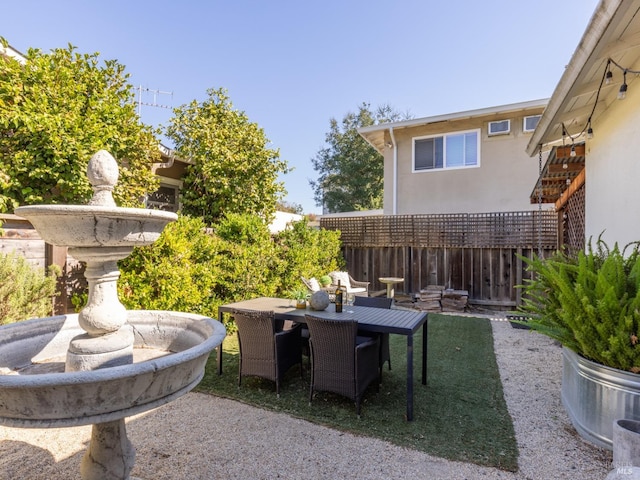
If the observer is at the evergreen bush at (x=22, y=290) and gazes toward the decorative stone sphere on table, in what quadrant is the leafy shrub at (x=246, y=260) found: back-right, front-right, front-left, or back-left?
front-left

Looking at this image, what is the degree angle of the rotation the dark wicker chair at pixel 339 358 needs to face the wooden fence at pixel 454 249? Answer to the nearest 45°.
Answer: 0° — it already faces it

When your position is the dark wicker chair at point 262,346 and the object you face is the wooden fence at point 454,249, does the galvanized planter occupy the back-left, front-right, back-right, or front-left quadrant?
front-right

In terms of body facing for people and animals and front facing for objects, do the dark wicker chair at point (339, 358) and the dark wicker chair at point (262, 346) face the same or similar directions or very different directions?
same or similar directions

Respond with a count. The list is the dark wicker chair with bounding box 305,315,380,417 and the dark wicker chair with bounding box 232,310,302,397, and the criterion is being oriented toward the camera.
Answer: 0

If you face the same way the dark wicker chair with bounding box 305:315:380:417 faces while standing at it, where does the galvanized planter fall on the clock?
The galvanized planter is roughly at 2 o'clock from the dark wicker chair.

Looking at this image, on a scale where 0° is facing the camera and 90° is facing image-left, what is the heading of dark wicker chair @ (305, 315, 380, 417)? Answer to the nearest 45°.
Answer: approximately 225°

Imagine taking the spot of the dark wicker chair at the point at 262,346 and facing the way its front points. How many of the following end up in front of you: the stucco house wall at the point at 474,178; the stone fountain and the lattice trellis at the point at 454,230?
2

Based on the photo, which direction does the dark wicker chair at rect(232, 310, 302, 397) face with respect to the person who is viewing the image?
facing away from the viewer and to the right of the viewer

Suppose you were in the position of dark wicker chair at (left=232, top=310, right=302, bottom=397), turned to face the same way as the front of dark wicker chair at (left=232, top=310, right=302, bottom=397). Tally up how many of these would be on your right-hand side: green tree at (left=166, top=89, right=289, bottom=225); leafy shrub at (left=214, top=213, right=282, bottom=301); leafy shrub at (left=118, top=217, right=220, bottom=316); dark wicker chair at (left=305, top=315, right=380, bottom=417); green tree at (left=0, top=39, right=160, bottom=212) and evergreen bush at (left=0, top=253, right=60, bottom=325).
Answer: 1

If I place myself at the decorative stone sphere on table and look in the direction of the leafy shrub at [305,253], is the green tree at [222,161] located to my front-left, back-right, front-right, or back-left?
front-left

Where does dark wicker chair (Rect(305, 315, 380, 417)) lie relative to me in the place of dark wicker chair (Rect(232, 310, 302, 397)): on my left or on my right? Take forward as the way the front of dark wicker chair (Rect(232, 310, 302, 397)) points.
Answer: on my right

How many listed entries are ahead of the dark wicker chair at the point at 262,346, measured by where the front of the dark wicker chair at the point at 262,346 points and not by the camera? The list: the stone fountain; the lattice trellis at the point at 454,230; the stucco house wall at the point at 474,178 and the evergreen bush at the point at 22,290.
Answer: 2

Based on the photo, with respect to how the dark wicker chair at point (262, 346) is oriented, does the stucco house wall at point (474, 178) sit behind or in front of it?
in front

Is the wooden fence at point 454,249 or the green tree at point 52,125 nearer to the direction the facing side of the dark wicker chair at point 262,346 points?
the wooden fence

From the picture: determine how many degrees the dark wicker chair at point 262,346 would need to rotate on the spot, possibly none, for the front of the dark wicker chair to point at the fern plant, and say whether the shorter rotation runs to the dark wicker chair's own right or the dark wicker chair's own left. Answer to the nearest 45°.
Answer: approximately 90° to the dark wicker chair's own right
